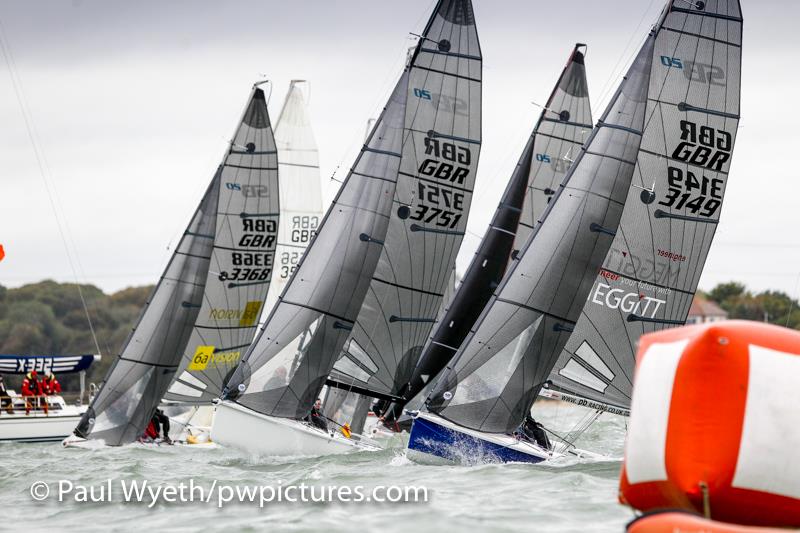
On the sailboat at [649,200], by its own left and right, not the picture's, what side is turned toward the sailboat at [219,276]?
right

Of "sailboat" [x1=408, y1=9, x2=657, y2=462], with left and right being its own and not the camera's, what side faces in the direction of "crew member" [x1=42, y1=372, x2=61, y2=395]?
right

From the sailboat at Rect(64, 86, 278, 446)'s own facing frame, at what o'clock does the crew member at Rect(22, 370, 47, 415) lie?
The crew member is roughly at 3 o'clock from the sailboat.

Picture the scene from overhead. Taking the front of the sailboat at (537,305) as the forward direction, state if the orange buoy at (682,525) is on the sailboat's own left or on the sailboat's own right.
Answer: on the sailboat's own left

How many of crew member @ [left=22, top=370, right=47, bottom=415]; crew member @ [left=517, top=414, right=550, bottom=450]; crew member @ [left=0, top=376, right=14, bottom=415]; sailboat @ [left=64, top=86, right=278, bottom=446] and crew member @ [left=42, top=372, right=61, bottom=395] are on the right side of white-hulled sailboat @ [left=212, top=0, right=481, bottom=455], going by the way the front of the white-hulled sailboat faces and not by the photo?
4

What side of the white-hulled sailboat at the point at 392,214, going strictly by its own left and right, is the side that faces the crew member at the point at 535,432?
left

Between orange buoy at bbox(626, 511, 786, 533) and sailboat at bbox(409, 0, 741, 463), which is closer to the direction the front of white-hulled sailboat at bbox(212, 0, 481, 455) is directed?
the orange buoy

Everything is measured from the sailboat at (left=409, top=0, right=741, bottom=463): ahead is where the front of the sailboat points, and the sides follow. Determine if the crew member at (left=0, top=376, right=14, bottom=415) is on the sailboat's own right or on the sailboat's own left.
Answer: on the sailboat's own right
